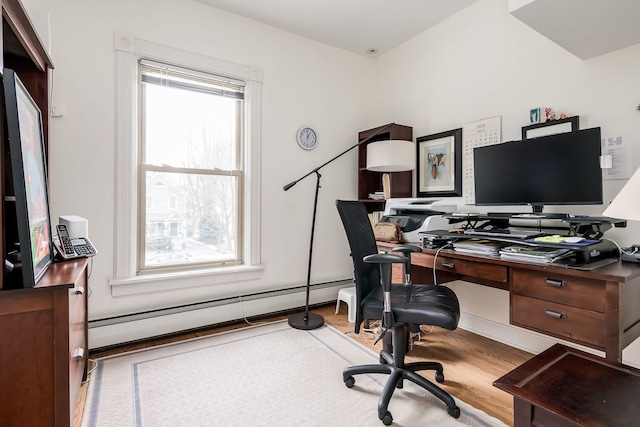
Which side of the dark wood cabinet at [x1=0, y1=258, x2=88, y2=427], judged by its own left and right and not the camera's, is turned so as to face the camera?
right

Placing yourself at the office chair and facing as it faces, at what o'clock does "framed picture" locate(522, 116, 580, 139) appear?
The framed picture is roughly at 11 o'clock from the office chair.

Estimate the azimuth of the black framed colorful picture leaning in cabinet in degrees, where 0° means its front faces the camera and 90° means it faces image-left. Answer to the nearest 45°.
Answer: approximately 270°

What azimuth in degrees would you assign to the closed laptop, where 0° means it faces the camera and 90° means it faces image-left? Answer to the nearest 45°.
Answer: approximately 45°

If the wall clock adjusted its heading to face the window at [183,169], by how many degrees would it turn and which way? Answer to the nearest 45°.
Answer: approximately 90° to its right

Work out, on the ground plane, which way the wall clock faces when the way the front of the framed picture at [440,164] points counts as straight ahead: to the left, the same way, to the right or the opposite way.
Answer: to the left

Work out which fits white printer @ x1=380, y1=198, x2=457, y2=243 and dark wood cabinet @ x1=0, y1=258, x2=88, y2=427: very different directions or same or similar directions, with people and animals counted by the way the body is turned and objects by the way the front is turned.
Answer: very different directions

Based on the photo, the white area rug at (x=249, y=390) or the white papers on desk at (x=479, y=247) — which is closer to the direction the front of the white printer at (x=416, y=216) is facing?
the white area rug

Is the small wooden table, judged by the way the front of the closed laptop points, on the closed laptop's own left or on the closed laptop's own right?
on the closed laptop's own left

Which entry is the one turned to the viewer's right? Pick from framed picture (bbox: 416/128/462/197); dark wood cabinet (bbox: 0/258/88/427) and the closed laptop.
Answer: the dark wood cabinet

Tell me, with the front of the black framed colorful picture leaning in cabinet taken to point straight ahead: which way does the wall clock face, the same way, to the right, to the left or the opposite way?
to the right
